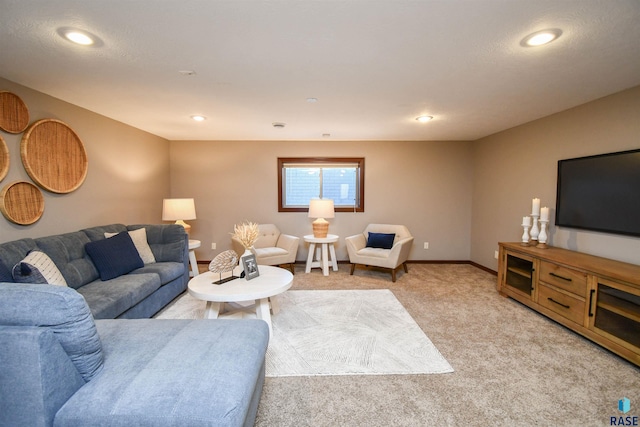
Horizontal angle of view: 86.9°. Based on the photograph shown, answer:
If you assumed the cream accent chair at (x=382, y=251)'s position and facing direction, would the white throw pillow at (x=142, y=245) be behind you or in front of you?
in front

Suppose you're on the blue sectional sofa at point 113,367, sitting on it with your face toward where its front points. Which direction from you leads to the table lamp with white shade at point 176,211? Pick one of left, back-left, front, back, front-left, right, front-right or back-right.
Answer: back-left

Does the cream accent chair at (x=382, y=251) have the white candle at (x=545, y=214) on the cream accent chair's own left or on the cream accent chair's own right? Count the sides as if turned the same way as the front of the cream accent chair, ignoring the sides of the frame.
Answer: on the cream accent chair's own left

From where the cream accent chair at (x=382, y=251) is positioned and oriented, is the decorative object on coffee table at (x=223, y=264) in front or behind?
in front

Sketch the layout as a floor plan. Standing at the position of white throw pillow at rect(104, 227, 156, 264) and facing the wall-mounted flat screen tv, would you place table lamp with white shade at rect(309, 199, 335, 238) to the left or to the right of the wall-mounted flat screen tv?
left

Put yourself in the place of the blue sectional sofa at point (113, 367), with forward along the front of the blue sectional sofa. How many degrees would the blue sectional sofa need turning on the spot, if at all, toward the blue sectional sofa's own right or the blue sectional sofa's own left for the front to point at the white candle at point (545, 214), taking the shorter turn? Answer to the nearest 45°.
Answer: approximately 45° to the blue sectional sofa's own left

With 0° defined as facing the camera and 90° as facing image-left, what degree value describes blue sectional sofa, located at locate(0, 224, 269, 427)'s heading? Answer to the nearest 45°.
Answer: approximately 315°

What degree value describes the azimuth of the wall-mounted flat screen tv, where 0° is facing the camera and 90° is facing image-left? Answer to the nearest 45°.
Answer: approximately 45°

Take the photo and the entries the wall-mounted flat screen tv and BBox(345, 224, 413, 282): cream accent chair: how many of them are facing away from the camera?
0

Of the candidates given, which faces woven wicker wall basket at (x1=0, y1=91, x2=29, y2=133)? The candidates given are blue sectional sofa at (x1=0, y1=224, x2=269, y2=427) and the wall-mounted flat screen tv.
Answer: the wall-mounted flat screen tv

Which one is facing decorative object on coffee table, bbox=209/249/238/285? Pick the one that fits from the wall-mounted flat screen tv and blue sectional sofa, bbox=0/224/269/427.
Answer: the wall-mounted flat screen tv

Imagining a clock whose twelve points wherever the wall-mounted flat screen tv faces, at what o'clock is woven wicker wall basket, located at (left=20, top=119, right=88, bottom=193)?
The woven wicker wall basket is roughly at 12 o'clock from the wall-mounted flat screen tv.
